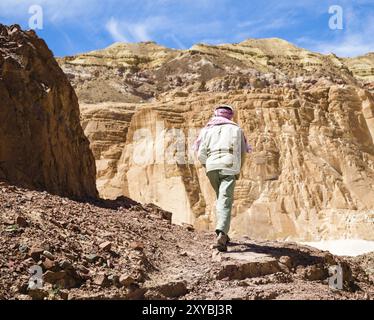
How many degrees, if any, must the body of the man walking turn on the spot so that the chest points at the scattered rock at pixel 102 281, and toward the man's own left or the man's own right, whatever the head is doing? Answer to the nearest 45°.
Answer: approximately 135° to the man's own left

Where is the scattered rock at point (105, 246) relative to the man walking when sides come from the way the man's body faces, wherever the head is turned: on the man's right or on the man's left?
on the man's left

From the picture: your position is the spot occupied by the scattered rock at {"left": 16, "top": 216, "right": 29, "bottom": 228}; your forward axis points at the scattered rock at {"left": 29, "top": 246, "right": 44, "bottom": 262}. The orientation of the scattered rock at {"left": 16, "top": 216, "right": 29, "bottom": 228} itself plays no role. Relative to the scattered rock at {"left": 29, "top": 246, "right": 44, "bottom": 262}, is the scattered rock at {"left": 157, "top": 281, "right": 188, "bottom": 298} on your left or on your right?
left

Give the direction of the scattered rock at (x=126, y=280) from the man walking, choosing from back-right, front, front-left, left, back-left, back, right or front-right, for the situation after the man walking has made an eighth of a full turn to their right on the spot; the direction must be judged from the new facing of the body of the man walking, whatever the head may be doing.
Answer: back

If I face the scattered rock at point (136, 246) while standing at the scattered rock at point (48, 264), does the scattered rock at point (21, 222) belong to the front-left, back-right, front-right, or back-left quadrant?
front-left

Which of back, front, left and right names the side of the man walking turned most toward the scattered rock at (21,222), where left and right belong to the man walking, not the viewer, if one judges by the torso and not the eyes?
left

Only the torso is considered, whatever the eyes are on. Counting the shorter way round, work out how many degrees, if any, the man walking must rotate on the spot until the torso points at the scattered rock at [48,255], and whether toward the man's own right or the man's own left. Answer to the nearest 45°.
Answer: approximately 135° to the man's own left

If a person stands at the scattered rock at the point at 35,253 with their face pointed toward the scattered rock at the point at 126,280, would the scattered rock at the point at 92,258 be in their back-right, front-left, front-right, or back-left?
front-left

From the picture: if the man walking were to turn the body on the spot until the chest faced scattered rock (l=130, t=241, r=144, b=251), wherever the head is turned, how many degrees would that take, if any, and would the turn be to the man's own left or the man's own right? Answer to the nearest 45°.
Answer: approximately 90° to the man's own left

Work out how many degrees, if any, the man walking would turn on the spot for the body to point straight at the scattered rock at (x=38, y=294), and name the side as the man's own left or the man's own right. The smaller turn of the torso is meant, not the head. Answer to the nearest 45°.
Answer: approximately 135° to the man's own left

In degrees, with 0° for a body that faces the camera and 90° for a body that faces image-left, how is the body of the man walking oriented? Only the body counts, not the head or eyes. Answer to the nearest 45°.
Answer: approximately 180°

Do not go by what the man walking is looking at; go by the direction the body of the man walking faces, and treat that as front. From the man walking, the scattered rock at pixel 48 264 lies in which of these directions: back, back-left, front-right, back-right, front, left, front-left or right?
back-left
